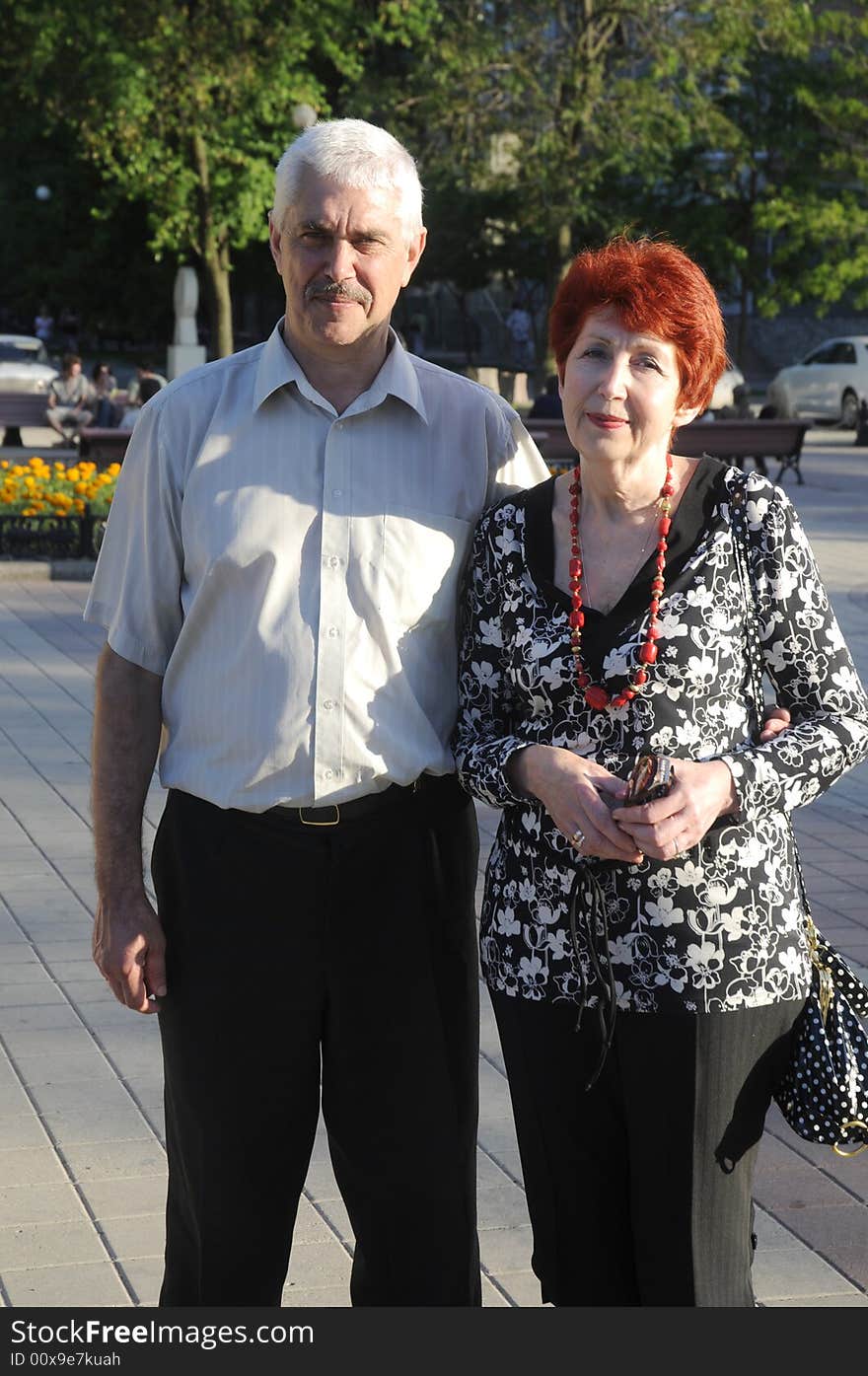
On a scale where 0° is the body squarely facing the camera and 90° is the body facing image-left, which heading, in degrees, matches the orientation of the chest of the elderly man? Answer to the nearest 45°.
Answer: approximately 0°

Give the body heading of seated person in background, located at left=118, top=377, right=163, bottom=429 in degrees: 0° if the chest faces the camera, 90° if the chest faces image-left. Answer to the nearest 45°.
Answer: approximately 45°

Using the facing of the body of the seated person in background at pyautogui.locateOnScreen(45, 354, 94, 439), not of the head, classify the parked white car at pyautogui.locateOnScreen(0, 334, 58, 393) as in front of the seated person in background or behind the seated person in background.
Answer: behind

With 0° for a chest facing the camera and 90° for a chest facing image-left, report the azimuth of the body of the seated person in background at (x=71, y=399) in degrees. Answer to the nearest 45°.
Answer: approximately 0°

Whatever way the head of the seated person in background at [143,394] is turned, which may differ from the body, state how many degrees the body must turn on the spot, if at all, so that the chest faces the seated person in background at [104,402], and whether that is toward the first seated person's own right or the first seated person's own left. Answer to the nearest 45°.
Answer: approximately 45° to the first seated person's own right

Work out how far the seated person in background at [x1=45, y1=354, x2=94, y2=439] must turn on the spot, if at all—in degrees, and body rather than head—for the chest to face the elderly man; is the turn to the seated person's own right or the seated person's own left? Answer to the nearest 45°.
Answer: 0° — they already face them
